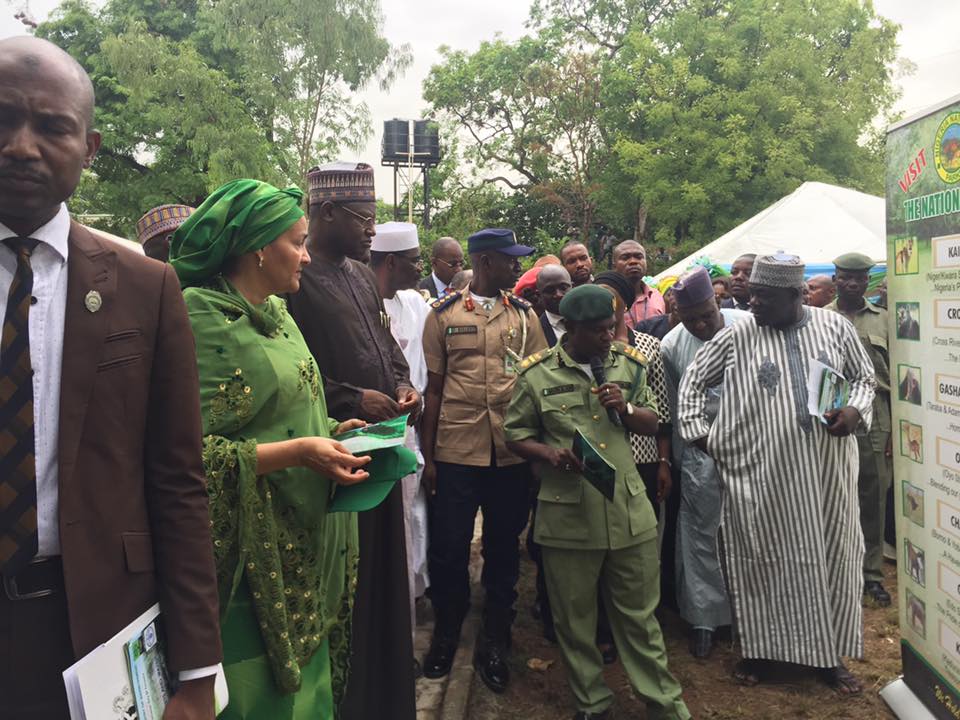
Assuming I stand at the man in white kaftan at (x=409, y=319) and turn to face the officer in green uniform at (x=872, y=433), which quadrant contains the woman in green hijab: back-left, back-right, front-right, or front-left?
back-right

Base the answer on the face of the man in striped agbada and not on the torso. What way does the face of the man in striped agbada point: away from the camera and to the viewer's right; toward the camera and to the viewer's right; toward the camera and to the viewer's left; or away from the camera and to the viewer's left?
toward the camera and to the viewer's left

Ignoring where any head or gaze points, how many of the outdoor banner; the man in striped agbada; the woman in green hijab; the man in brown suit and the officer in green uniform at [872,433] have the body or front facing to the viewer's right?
1

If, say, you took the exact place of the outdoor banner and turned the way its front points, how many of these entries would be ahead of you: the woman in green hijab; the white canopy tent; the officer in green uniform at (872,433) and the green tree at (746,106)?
1

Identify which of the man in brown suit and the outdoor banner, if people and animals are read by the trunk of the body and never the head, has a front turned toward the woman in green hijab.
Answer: the outdoor banner

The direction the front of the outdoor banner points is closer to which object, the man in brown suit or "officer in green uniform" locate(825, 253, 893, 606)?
the man in brown suit

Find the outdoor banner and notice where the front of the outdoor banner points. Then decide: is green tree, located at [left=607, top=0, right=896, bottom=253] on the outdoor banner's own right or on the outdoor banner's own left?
on the outdoor banner's own right

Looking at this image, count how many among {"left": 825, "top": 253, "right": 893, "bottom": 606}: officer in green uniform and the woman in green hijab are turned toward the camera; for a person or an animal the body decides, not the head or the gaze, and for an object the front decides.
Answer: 1

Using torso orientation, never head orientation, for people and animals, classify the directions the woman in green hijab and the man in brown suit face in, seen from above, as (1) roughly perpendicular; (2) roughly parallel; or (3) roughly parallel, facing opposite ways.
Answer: roughly perpendicular

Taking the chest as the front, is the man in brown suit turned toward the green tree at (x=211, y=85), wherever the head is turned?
no

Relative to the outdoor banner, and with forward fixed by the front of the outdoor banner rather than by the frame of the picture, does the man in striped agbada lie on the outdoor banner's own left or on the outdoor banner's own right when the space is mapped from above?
on the outdoor banner's own right

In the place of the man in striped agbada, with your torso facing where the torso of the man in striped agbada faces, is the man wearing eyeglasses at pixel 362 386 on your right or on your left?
on your right

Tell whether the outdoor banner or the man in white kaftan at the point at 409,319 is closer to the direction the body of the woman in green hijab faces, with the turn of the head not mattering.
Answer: the outdoor banner

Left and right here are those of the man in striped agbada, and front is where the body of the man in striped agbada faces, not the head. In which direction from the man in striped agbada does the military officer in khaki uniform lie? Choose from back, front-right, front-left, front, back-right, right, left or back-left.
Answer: right

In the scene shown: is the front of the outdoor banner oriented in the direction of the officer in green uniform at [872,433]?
no

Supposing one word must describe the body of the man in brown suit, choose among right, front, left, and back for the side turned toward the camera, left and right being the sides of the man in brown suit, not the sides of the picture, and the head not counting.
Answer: front

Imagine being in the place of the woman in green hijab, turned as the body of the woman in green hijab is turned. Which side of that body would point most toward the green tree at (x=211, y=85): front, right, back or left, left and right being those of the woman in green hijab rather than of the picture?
left
